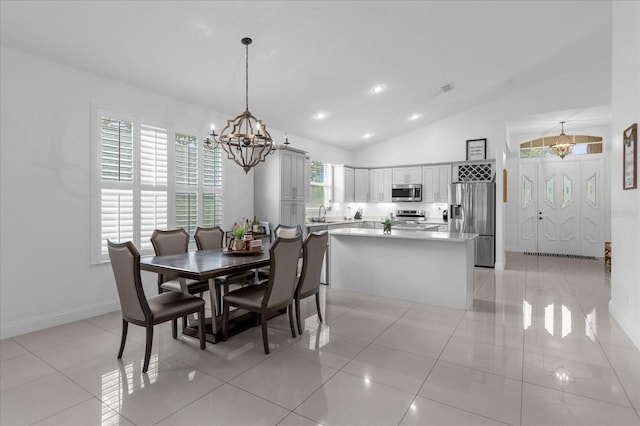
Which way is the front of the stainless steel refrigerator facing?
toward the camera

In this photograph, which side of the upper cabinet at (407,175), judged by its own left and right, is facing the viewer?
front

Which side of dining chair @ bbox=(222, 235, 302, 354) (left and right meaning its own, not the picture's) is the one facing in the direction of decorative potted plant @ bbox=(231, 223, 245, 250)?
front

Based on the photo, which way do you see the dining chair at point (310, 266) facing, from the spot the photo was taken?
facing away from the viewer and to the left of the viewer

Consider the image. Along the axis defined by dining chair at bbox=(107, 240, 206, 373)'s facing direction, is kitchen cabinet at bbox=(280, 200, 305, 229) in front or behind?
in front

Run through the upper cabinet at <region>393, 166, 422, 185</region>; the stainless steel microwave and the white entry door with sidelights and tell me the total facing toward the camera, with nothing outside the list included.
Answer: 3

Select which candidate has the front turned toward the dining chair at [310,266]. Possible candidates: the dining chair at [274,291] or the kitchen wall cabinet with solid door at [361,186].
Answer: the kitchen wall cabinet with solid door

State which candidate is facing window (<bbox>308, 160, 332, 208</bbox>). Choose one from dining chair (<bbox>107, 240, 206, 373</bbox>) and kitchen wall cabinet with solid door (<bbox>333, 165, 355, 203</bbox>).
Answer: the dining chair

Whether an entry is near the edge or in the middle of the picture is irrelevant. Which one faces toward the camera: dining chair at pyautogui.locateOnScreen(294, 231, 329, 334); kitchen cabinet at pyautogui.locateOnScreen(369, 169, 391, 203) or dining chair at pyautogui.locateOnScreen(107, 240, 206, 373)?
the kitchen cabinet

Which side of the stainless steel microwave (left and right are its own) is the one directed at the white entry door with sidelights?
left

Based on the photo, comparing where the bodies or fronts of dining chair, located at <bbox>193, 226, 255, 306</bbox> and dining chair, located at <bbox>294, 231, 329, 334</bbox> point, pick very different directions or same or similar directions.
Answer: very different directions

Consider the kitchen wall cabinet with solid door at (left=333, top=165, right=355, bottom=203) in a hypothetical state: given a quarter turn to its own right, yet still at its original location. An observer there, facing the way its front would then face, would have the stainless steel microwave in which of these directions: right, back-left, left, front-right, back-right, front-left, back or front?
back-left

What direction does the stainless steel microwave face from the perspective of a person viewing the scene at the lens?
facing the viewer

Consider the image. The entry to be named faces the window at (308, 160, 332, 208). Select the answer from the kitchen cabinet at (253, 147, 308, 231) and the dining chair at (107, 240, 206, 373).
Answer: the dining chair

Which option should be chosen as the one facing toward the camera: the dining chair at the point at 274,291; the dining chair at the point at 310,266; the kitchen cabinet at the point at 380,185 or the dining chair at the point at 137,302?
the kitchen cabinet
